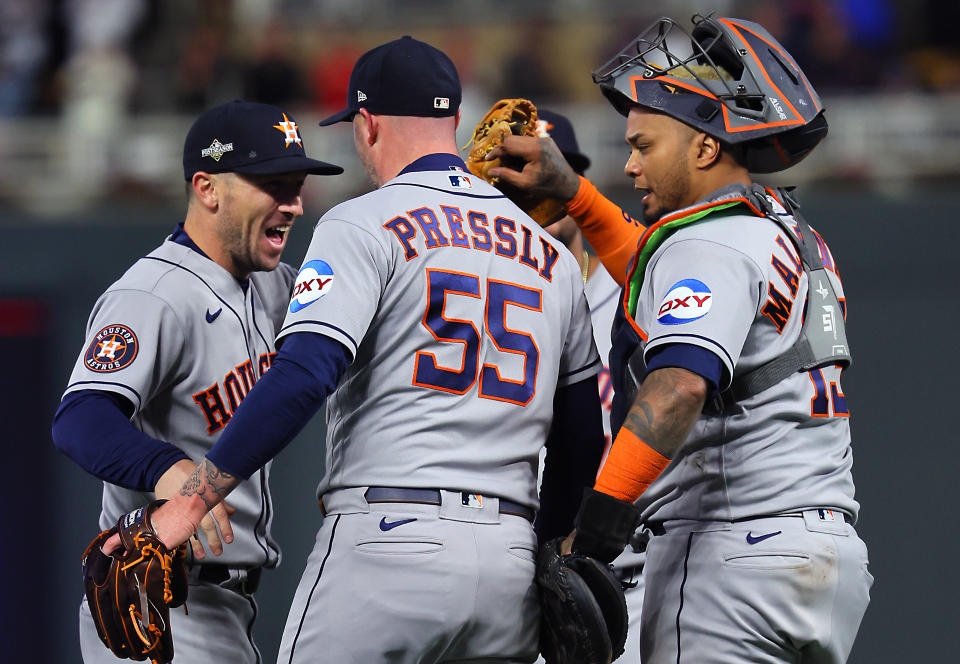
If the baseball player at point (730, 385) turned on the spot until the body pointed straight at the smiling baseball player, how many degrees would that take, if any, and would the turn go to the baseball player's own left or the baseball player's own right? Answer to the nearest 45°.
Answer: approximately 45° to the baseball player's own left

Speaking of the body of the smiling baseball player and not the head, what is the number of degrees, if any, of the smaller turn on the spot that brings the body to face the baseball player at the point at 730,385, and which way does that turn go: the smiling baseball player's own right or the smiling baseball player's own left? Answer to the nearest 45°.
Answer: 0° — they already face them

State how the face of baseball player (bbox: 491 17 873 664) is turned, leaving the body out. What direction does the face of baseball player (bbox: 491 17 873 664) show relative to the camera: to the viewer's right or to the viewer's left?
to the viewer's left

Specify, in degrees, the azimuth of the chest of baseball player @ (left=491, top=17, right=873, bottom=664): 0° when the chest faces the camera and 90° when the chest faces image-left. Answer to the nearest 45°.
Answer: approximately 135°

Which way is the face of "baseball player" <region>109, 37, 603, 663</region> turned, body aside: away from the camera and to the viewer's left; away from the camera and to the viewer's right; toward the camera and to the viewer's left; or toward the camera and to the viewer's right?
away from the camera and to the viewer's left

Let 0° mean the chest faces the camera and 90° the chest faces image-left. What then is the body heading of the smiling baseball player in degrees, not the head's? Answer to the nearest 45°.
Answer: approximately 315°

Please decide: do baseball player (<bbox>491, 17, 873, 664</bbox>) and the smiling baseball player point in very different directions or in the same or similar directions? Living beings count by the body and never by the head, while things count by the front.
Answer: very different directions

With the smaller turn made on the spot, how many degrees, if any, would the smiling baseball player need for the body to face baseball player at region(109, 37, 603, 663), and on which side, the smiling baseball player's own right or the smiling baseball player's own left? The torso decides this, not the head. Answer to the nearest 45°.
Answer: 0° — they already face them

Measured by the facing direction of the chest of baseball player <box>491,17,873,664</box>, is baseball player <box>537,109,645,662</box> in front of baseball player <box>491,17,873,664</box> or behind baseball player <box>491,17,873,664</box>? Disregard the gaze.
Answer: in front
